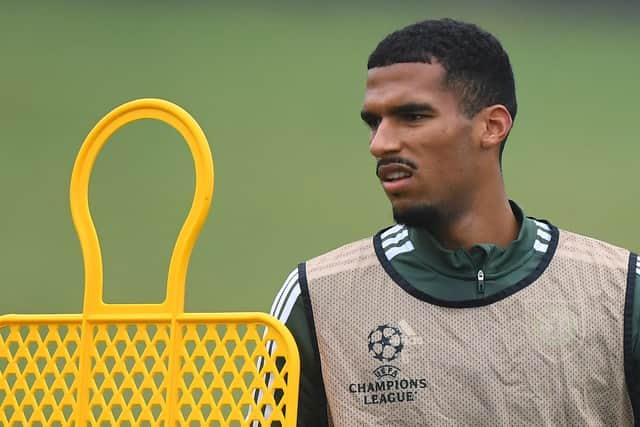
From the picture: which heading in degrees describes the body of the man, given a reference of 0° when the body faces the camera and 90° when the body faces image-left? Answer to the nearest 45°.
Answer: approximately 0°
